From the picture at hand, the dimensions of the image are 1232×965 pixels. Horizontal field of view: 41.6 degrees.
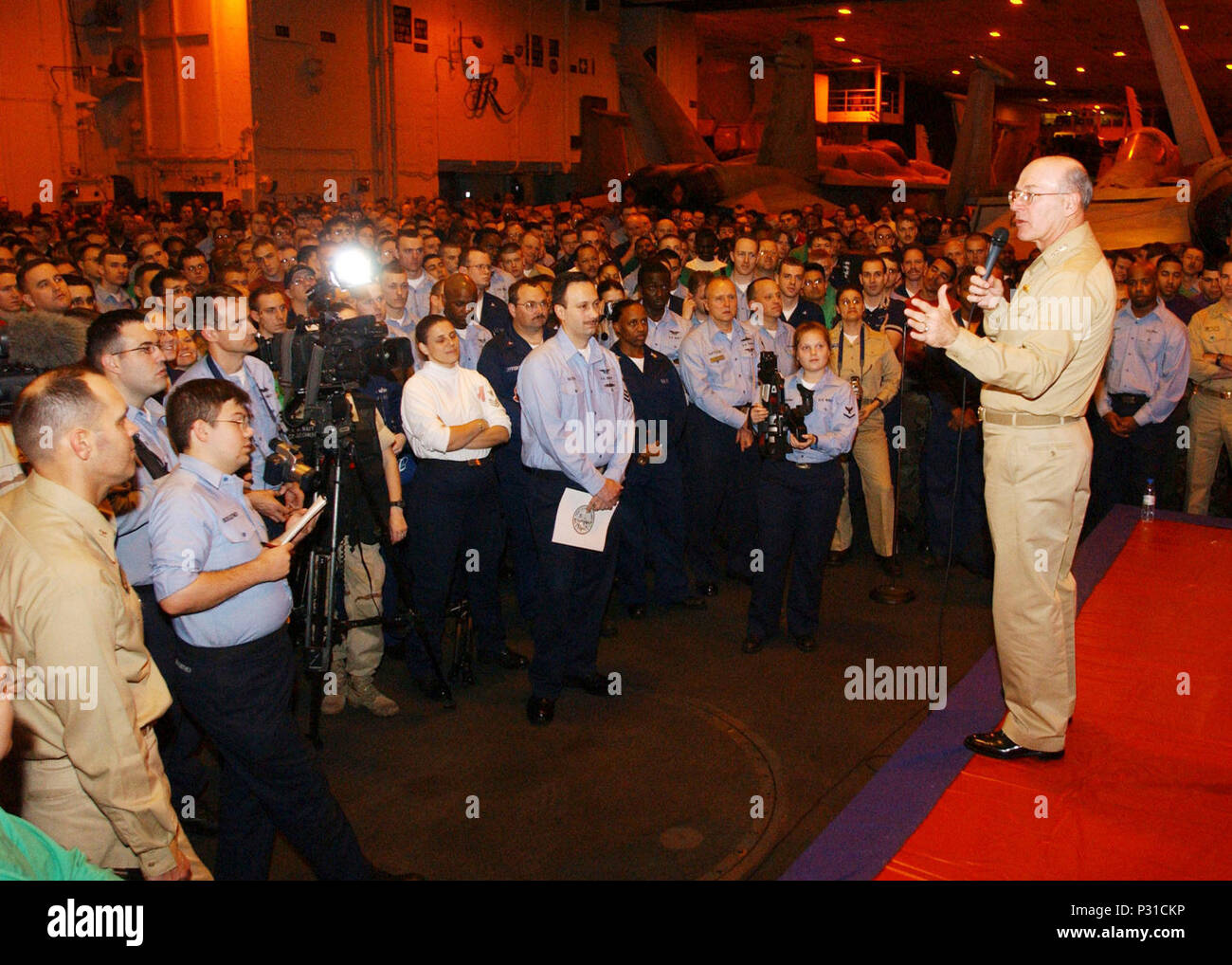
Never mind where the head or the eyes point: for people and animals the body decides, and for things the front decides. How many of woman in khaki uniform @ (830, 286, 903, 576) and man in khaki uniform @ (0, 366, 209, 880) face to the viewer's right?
1

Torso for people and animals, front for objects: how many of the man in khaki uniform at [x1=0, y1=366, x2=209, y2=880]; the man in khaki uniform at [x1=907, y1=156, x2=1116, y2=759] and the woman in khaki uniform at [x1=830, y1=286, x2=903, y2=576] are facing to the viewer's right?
1

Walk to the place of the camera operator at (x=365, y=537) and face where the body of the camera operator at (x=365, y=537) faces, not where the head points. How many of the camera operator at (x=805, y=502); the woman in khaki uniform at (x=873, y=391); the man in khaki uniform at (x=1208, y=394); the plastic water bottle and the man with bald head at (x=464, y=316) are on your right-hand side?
0

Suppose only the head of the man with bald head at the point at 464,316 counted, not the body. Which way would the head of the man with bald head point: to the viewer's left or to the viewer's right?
to the viewer's right

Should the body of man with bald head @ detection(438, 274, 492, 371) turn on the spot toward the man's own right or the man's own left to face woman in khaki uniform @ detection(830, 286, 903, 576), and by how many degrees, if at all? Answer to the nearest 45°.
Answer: approximately 45° to the man's own left

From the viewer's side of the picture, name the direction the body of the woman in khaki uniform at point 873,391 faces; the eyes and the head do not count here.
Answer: toward the camera

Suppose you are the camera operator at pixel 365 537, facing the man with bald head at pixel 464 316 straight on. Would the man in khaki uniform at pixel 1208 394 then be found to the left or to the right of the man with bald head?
right

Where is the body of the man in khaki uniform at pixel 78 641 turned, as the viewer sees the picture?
to the viewer's right

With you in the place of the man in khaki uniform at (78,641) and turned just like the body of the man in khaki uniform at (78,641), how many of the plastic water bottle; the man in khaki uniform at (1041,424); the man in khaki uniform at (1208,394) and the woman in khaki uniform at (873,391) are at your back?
0

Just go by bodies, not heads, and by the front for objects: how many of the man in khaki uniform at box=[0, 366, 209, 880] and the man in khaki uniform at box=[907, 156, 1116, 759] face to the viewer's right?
1

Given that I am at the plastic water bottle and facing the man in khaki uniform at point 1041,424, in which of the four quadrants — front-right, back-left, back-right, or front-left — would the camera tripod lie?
front-right

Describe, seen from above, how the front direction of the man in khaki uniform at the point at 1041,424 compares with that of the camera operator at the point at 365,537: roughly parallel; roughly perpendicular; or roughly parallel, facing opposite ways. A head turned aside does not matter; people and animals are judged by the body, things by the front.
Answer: roughly parallel, facing opposite ways

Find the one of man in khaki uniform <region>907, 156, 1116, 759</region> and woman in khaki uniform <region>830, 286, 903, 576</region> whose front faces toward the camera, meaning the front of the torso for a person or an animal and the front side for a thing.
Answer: woman in khaki uniform <region>830, 286, 903, 576</region>

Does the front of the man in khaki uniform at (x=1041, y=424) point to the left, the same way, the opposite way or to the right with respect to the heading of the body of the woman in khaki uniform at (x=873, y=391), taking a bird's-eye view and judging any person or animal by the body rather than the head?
to the right

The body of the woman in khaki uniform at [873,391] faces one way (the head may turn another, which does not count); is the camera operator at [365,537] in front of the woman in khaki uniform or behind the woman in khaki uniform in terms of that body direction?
in front

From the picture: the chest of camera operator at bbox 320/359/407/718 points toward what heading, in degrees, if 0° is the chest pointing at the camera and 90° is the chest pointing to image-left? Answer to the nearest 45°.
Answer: approximately 315°

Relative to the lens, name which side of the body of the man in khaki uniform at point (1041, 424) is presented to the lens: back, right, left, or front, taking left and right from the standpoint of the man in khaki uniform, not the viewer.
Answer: left

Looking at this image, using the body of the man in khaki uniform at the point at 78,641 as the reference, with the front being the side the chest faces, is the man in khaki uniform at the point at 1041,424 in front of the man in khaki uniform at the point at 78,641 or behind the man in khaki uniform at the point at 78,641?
in front

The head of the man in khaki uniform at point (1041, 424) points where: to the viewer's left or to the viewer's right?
to the viewer's left

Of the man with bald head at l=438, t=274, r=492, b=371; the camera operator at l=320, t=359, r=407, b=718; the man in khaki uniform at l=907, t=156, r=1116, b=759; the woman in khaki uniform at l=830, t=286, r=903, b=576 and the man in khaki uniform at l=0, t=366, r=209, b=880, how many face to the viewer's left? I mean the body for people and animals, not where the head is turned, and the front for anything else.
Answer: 1
